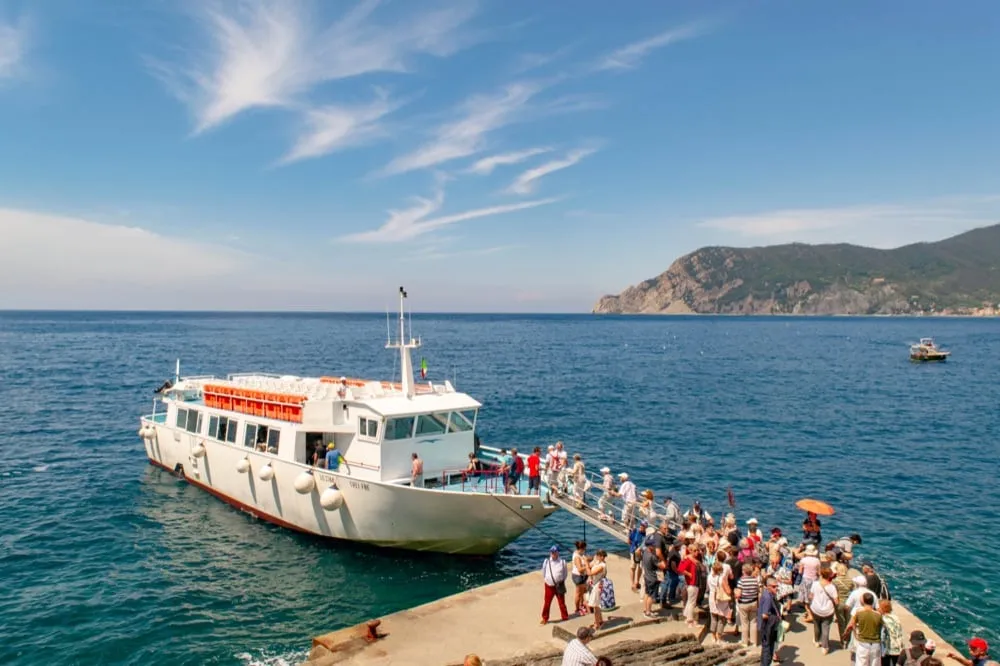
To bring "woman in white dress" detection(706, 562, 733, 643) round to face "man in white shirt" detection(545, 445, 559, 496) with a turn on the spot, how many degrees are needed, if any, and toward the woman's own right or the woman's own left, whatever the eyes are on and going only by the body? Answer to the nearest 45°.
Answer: approximately 45° to the woman's own left

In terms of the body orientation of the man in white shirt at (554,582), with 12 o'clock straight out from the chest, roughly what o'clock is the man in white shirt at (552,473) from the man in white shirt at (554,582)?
the man in white shirt at (552,473) is roughly at 6 o'clock from the man in white shirt at (554,582).

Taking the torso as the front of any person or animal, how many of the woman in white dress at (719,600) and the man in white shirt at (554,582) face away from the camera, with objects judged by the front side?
1

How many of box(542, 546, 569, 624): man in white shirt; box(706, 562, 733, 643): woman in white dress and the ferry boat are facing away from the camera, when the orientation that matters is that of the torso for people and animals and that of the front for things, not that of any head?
1

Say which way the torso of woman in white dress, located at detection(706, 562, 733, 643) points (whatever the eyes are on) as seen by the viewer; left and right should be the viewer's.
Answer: facing away from the viewer

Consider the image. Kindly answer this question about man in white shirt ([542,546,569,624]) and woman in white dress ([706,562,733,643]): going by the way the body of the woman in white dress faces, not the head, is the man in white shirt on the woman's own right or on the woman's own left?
on the woman's own left

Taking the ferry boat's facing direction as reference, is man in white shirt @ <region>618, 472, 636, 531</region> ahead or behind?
ahead

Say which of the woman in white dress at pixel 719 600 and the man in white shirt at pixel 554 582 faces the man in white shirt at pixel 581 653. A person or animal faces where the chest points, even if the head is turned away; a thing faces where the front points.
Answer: the man in white shirt at pixel 554 582

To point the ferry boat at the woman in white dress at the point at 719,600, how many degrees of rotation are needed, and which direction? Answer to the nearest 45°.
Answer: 0° — it already faces them

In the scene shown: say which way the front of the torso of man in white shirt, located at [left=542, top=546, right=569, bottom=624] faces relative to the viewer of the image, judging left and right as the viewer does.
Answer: facing the viewer

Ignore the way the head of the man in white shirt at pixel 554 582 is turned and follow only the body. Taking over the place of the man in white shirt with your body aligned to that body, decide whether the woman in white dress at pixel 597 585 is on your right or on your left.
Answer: on your left

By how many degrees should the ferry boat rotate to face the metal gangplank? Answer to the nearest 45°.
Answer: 0° — it already faces it

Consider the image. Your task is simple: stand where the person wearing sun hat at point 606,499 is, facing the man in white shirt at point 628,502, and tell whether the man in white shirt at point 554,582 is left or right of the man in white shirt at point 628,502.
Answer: right

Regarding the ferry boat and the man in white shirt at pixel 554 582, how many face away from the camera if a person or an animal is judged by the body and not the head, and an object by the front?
0
